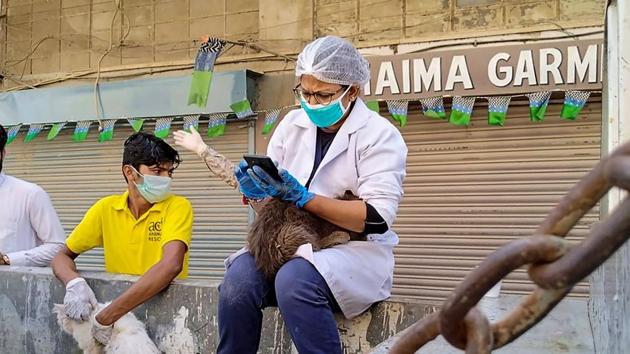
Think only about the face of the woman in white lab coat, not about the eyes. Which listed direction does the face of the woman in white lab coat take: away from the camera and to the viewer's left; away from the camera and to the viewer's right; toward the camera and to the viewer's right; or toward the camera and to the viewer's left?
toward the camera and to the viewer's left

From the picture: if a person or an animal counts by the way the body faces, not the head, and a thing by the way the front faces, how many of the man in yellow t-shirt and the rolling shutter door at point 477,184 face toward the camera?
2

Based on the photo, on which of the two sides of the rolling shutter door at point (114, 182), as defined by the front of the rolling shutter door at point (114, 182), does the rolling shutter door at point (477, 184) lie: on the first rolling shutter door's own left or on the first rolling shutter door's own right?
on the first rolling shutter door's own left

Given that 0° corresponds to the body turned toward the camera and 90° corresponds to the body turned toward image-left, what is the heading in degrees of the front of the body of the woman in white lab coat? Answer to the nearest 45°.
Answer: approximately 45°

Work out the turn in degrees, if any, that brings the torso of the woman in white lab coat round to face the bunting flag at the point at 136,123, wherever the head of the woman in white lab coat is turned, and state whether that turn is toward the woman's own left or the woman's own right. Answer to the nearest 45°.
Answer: approximately 90° to the woman's own right

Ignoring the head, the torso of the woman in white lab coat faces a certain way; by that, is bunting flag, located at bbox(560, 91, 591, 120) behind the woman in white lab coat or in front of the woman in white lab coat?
behind

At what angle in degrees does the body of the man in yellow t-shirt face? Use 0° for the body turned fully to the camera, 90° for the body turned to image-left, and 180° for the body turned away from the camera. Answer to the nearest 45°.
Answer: approximately 0°

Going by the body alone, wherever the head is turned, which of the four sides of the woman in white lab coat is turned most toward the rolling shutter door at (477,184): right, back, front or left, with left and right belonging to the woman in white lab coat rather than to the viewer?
back

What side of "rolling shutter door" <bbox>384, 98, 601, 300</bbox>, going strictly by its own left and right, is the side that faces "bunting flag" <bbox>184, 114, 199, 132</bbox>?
right
